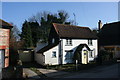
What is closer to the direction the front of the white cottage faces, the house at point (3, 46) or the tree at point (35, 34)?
the house

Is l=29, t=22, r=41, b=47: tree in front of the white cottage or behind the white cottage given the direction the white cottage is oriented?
behind

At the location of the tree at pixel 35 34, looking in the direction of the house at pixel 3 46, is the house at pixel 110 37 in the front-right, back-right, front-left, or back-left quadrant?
front-left

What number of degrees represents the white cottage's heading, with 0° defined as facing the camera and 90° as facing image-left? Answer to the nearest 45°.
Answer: approximately 315°

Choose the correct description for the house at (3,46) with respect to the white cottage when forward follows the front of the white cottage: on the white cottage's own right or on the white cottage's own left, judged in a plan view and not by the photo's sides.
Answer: on the white cottage's own right

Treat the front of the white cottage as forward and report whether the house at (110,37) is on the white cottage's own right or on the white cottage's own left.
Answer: on the white cottage's own left

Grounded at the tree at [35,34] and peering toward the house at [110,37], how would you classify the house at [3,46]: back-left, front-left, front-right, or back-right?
front-right
